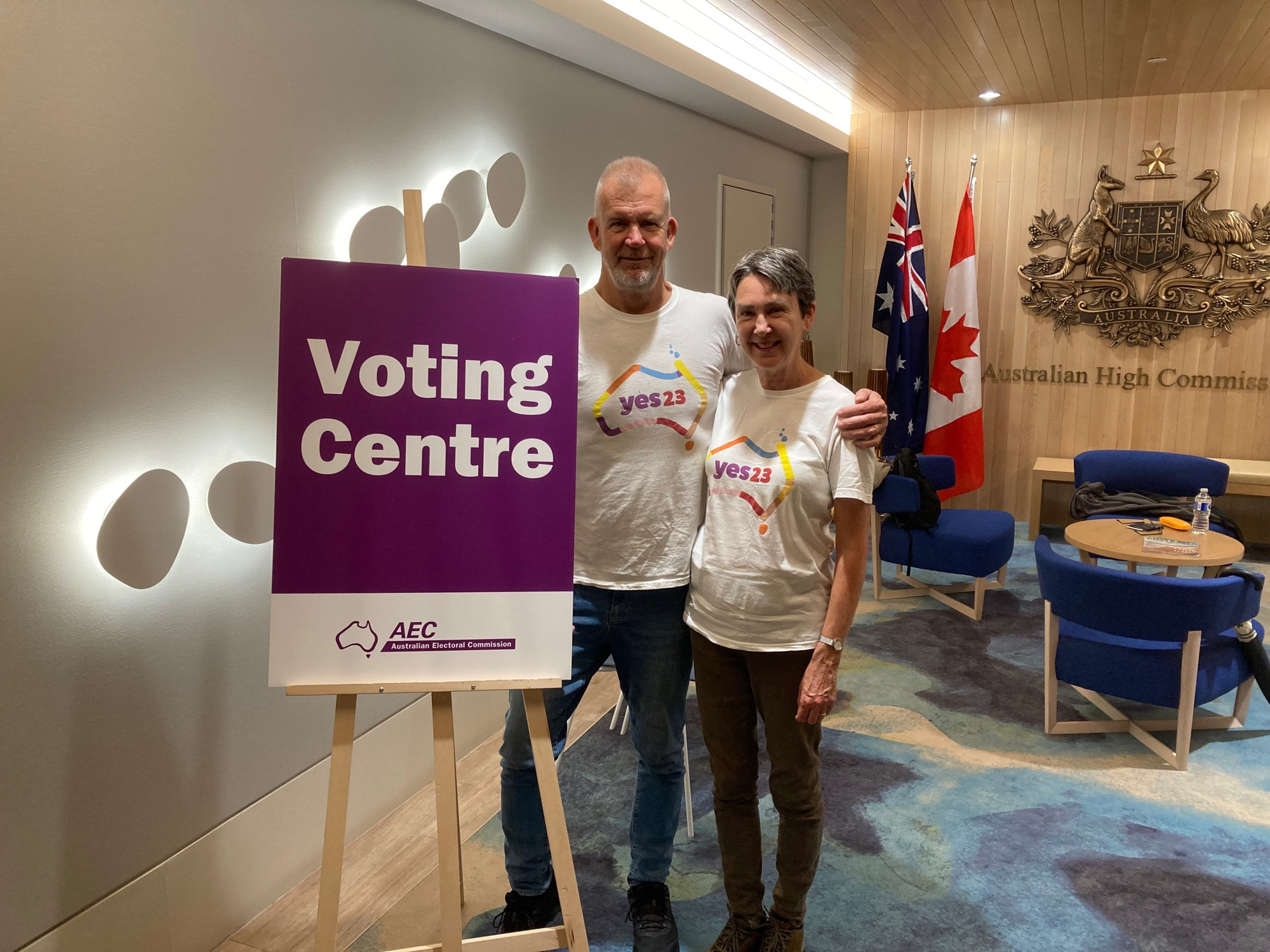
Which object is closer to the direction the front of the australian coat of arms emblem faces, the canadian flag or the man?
the man

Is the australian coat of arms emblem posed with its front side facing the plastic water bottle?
yes

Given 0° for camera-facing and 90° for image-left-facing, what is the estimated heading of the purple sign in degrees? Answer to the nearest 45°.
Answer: approximately 0°

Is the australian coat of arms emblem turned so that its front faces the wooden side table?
yes

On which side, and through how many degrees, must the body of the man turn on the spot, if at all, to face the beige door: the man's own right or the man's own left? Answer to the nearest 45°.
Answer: approximately 180°

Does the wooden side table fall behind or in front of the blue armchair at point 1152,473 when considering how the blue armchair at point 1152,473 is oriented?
in front

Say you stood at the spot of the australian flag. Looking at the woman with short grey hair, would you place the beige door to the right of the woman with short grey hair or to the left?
right

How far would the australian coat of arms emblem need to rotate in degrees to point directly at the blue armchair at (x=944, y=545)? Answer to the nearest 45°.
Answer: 0° — it already faces it

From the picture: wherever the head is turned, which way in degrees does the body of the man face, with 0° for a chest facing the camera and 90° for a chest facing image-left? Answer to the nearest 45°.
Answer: approximately 0°

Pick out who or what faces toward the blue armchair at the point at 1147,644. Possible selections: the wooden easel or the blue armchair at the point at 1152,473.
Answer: the blue armchair at the point at 1152,473

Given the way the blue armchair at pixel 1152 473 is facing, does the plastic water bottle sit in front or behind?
in front

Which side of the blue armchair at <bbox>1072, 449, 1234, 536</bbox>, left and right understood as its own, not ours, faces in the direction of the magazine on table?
front
